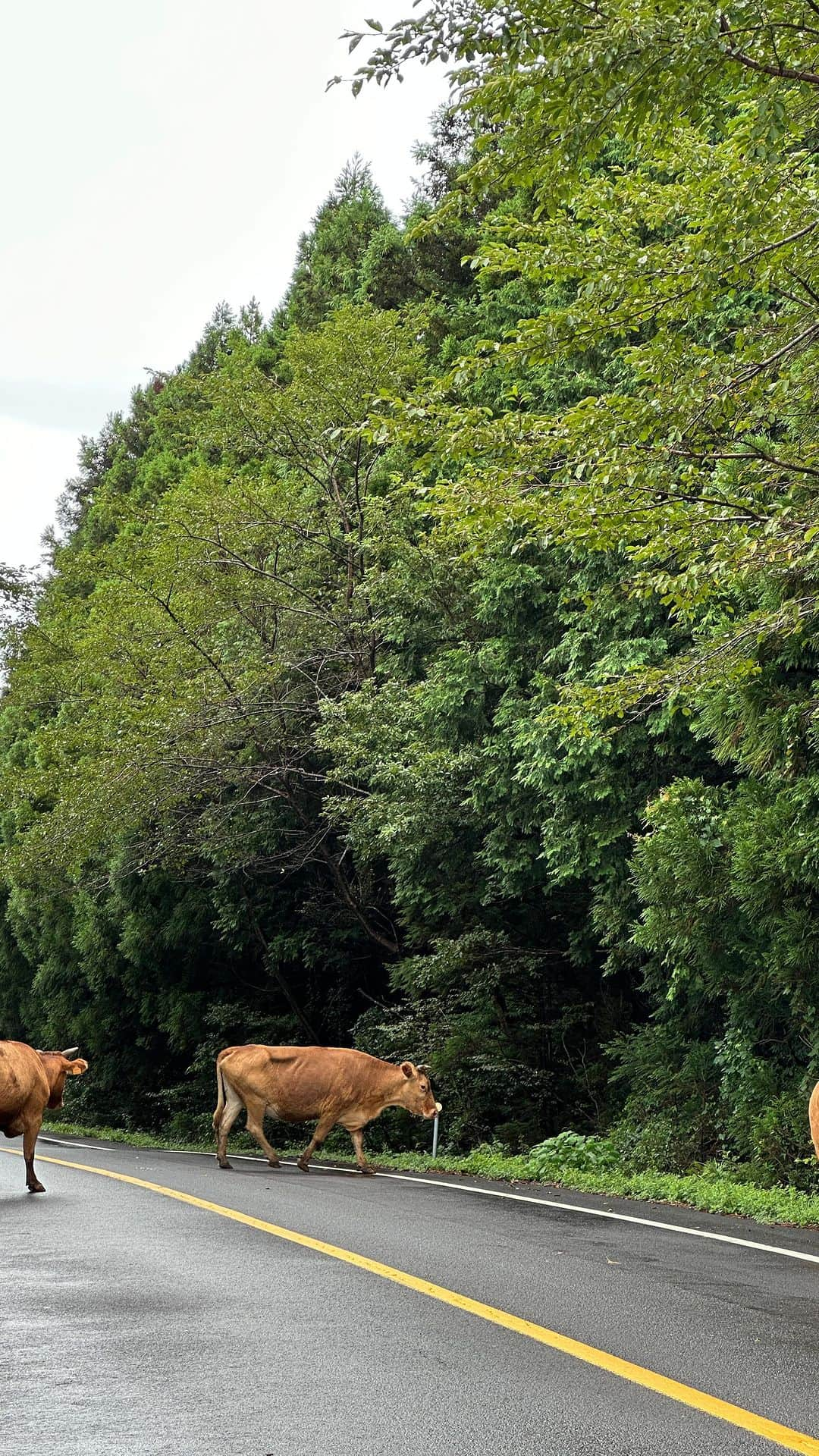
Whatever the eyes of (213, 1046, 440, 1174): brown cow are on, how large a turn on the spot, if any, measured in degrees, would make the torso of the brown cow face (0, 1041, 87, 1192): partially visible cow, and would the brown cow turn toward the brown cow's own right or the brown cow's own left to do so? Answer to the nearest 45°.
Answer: approximately 135° to the brown cow's own right

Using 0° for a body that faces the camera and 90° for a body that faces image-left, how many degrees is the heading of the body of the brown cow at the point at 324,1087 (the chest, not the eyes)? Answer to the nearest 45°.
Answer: approximately 270°
